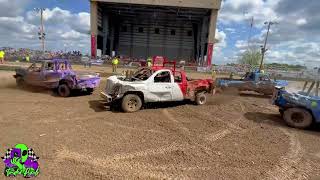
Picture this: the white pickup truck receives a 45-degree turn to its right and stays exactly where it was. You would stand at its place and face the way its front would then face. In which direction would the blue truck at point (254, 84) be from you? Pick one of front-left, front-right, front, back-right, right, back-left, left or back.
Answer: back-right

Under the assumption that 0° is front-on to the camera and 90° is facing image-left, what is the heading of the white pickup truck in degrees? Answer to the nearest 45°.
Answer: approximately 45°

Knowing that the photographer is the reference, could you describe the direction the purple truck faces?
facing away from the viewer and to the left of the viewer

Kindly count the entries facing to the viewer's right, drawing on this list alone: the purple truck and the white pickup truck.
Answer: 0

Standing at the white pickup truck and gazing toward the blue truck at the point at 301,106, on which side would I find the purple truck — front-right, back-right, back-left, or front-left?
back-left

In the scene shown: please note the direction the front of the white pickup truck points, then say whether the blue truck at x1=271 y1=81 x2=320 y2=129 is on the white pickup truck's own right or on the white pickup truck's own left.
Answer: on the white pickup truck's own left

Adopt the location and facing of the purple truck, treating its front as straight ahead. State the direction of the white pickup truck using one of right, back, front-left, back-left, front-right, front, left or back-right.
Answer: back

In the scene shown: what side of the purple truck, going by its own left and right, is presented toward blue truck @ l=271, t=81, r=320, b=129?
back

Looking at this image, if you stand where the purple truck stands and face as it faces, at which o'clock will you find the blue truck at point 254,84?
The blue truck is roughly at 5 o'clock from the purple truck.
